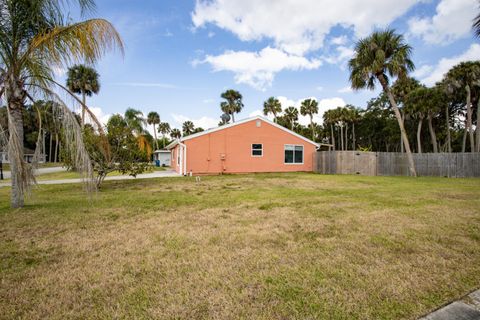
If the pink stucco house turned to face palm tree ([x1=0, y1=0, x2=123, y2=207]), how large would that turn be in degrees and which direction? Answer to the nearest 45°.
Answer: approximately 90° to its left

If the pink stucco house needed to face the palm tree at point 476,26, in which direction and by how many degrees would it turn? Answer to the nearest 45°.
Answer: approximately 135° to its left

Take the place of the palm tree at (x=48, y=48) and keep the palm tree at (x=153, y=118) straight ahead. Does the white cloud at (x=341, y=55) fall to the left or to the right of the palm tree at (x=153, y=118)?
right

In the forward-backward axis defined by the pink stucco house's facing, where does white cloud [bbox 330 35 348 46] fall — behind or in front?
behind

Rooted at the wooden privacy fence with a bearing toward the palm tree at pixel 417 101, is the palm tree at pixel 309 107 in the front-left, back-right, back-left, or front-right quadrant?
front-left

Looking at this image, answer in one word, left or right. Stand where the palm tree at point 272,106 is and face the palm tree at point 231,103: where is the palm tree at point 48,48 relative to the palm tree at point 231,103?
left

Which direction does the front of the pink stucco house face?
to the viewer's left

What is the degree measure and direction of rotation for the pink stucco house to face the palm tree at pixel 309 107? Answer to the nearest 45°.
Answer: approximately 135° to its right
